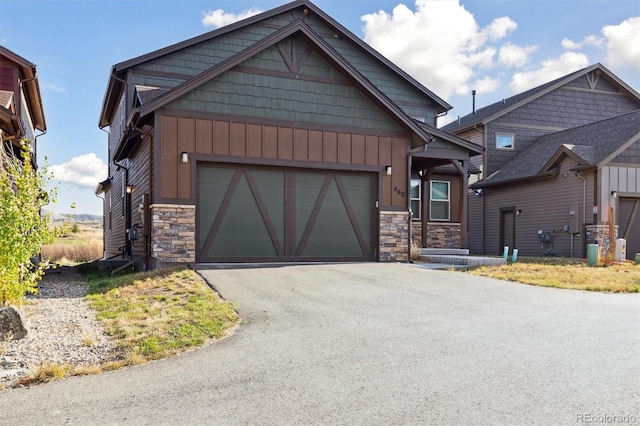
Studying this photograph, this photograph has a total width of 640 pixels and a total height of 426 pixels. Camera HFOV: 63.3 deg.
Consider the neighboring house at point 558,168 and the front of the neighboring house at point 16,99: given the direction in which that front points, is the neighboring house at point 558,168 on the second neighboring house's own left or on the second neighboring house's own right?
on the second neighboring house's own left

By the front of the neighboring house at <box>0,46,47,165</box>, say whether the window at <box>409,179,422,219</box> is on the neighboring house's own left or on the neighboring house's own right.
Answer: on the neighboring house's own left

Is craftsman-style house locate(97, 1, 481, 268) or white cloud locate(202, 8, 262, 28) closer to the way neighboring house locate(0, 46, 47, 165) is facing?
the craftsman-style house

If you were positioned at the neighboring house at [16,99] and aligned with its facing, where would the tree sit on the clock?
The tree is roughly at 12 o'clock from the neighboring house.

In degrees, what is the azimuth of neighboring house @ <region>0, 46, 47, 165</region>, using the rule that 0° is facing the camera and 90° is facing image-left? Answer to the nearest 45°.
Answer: approximately 0°
